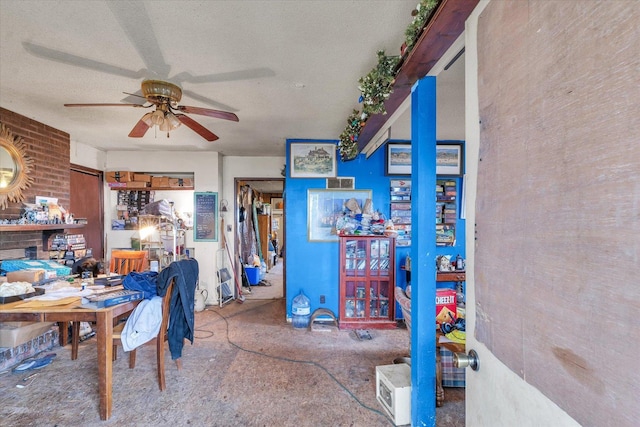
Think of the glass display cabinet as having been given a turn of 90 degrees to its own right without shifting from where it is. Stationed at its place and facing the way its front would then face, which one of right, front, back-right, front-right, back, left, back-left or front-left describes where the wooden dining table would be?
front-left

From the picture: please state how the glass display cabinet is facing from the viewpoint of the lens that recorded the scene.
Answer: facing the viewer

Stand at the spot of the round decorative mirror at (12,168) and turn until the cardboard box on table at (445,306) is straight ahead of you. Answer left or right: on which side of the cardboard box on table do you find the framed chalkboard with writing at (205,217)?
left

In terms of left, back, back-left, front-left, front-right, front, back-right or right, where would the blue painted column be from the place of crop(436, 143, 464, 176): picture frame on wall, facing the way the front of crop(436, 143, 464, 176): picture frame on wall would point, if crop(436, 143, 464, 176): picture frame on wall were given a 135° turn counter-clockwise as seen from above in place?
back-right

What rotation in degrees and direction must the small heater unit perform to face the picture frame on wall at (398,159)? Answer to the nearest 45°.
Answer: approximately 135° to its right

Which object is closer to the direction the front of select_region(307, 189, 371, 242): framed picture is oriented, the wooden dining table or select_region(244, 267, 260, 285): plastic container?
the wooden dining table

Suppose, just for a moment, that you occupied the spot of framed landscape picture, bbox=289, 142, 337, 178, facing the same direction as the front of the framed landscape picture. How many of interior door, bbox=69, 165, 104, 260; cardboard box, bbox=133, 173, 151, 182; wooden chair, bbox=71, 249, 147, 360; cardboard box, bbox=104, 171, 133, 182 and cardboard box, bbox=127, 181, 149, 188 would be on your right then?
5

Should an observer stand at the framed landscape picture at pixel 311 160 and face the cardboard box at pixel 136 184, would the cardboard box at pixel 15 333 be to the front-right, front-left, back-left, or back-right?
front-left

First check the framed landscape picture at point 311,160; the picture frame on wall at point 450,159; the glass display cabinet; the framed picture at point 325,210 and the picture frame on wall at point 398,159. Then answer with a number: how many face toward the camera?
5

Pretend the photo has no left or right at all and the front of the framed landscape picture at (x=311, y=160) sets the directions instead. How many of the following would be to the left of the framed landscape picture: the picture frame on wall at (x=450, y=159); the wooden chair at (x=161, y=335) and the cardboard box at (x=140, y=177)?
1

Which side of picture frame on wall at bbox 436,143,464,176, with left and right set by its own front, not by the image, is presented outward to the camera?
front

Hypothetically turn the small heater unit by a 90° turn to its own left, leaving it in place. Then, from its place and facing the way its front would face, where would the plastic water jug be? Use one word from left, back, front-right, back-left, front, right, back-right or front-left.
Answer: back

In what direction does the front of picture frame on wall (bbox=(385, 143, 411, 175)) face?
toward the camera

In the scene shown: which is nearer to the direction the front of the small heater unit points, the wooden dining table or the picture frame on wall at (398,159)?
the wooden dining table

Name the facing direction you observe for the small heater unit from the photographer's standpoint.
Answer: facing the viewer and to the left of the viewer

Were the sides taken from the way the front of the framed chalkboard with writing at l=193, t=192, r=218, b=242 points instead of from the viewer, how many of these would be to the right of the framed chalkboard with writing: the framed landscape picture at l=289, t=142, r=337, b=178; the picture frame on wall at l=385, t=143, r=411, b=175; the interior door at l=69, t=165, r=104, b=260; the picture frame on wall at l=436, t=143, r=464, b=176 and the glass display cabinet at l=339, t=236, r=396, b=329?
1
